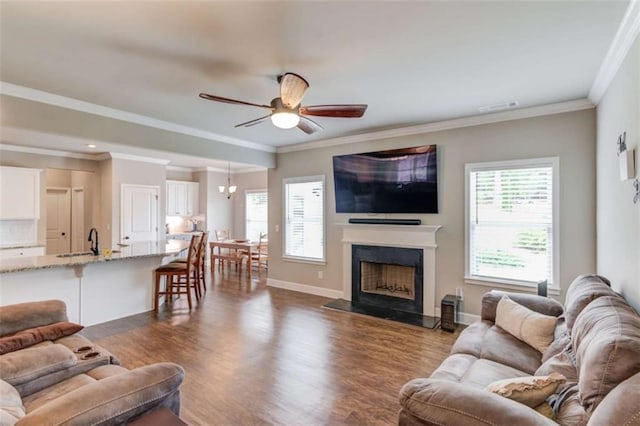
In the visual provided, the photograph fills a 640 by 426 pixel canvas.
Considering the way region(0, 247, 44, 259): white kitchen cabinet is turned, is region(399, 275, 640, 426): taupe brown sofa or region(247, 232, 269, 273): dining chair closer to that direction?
the taupe brown sofa

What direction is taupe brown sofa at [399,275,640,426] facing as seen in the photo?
to the viewer's left

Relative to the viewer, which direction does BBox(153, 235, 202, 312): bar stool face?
to the viewer's left

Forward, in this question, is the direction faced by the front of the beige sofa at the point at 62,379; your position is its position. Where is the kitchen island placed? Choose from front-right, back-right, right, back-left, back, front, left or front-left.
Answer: front-left

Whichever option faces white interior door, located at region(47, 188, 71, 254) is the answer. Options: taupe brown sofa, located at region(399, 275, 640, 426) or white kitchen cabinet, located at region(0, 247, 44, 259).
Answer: the taupe brown sofa

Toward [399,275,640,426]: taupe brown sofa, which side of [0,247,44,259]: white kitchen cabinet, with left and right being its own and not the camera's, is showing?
front

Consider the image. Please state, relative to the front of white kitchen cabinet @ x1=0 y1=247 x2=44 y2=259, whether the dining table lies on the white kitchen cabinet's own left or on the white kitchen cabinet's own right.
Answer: on the white kitchen cabinet's own left

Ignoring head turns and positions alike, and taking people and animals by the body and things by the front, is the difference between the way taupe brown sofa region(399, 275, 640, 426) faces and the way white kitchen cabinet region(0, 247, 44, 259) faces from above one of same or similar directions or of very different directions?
very different directions

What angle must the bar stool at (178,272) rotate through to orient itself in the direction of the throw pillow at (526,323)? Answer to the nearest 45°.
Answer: approximately 135° to its left

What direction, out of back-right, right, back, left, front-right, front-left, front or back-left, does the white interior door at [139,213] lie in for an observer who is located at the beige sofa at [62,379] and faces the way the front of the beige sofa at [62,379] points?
front-left

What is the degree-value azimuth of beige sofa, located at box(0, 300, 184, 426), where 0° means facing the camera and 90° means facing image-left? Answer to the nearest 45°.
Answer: approximately 225°

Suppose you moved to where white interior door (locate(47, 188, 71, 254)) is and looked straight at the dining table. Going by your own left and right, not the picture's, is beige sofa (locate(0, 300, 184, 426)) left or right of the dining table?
right

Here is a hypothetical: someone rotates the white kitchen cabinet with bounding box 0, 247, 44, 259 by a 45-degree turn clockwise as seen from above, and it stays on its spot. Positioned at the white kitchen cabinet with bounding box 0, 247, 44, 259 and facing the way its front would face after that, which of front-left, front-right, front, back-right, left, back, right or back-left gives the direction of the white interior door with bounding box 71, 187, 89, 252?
back

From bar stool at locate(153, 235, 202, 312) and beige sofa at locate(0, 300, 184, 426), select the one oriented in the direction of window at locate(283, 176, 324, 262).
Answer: the beige sofa
